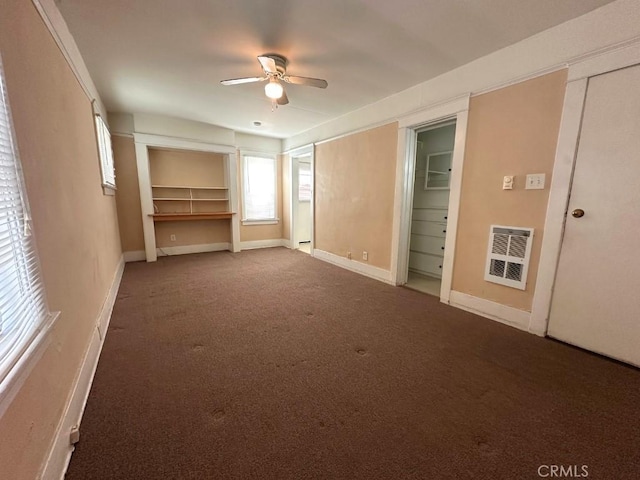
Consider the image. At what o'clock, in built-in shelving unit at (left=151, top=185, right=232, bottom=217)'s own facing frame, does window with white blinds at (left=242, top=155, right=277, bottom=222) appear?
The window with white blinds is roughly at 9 o'clock from the built-in shelving unit.

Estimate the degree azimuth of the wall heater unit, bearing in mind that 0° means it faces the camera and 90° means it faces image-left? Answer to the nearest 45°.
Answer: approximately 45°

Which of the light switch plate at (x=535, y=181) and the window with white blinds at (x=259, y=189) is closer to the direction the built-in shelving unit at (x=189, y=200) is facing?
the light switch plate

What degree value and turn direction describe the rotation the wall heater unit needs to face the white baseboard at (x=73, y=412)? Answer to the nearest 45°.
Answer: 0° — it already faces it

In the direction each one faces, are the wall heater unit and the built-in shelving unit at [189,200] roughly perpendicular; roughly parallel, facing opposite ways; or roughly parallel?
roughly perpendicular

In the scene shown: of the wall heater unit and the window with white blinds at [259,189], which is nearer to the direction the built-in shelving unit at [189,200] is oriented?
the wall heater unit

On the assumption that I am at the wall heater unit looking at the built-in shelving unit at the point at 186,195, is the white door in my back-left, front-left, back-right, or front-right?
back-left

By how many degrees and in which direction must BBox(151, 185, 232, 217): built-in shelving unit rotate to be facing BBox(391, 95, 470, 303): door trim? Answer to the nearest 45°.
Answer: approximately 45° to its left

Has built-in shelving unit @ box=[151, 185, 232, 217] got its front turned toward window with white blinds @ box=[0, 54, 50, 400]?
yes
